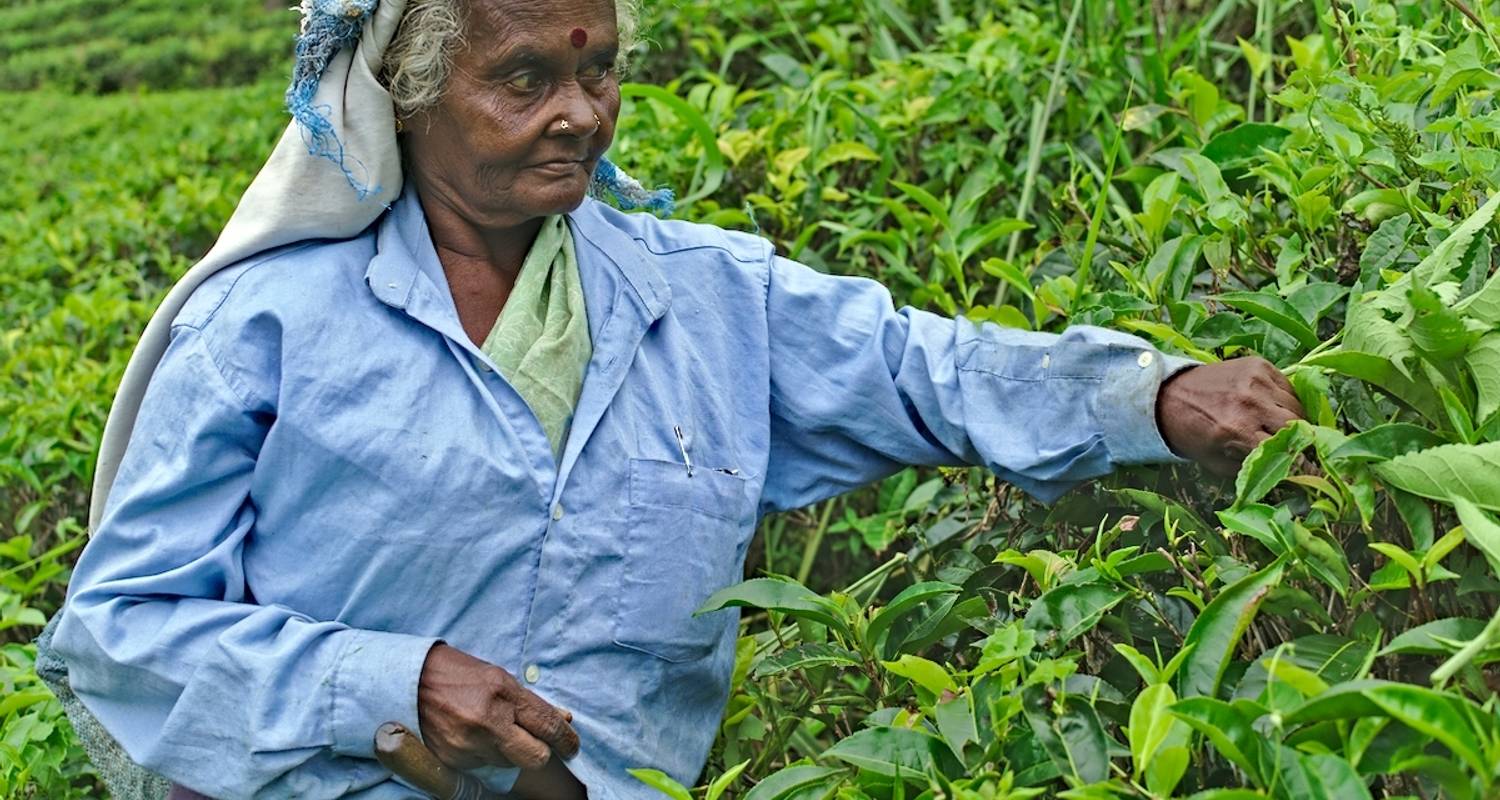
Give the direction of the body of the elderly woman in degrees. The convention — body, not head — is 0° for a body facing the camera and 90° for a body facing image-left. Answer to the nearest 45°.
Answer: approximately 315°

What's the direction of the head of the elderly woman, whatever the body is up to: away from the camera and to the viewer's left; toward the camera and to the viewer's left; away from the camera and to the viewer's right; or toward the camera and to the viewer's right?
toward the camera and to the viewer's right
